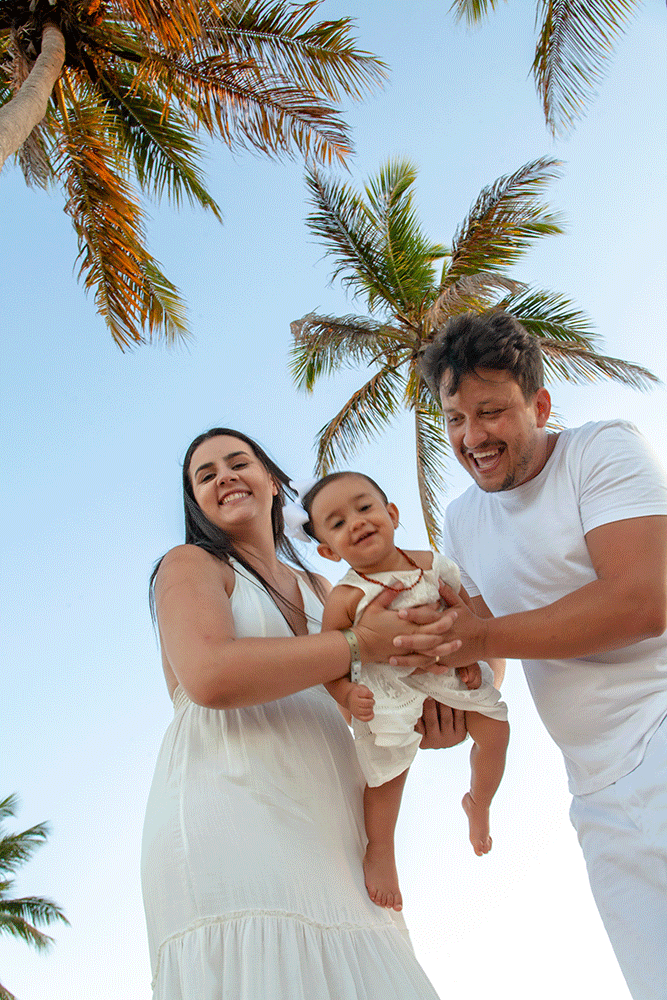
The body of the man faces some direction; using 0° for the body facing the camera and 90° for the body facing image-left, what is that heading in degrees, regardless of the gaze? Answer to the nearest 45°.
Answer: approximately 45°

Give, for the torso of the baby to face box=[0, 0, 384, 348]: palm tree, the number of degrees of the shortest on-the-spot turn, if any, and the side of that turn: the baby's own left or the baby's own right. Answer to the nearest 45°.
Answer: approximately 180°

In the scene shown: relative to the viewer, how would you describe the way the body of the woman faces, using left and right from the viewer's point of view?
facing the viewer and to the right of the viewer

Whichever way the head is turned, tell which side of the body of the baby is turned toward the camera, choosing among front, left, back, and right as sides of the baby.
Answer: front

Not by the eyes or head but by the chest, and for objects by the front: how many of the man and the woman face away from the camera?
0

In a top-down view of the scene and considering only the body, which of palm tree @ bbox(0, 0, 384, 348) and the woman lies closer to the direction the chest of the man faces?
the woman

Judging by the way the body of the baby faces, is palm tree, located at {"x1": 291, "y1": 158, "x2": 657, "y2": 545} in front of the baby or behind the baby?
behind
